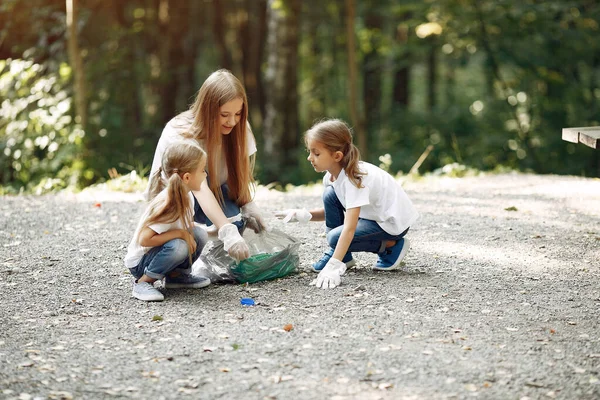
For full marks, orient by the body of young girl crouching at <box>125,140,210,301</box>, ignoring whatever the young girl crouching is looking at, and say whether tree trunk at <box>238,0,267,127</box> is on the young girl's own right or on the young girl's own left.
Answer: on the young girl's own left

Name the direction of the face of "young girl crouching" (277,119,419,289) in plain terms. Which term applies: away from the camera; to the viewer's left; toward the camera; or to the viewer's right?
to the viewer's left

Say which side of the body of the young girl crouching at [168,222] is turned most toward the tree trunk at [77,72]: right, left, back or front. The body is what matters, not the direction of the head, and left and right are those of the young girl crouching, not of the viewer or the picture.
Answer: left

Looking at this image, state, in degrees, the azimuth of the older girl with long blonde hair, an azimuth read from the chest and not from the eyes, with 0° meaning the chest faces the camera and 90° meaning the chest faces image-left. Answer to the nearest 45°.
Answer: approximately 315°

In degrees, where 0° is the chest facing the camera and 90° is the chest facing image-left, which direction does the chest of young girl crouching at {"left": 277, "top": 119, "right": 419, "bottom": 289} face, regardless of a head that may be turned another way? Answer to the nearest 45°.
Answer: approximately 90°

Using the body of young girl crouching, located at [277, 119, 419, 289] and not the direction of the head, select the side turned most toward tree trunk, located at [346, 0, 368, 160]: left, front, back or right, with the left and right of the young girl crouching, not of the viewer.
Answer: right

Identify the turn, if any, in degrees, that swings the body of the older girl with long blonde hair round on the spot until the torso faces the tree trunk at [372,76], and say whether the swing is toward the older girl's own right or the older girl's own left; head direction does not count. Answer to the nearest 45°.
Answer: approximately 135° to the older girl's own left

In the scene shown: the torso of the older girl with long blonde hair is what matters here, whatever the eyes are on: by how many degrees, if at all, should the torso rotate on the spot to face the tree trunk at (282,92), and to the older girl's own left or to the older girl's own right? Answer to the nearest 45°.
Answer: approximately 135° to the older girl's own left

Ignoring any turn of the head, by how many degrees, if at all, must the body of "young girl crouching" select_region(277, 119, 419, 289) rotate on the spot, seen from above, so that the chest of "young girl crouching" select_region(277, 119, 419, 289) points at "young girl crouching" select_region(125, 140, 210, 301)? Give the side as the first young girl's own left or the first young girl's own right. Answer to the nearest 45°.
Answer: approximately 45° to the first young girl's own left

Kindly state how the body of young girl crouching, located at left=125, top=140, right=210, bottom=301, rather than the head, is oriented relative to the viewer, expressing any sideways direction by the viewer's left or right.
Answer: facing to the right of the viewer
